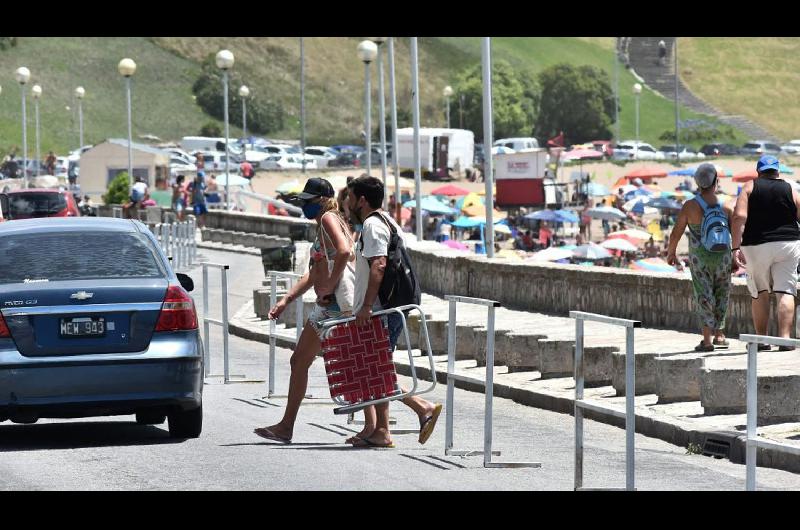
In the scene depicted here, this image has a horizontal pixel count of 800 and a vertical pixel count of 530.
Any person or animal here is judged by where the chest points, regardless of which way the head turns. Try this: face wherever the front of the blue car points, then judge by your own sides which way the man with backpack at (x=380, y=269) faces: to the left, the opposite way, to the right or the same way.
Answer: to the left

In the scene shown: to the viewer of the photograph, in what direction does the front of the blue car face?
facing away from the viewer

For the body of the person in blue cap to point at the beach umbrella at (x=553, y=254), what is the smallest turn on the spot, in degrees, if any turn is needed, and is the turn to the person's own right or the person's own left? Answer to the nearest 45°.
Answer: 0° — they already face it

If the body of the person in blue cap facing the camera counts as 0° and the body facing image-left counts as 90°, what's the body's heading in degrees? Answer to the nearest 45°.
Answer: approximately 180°

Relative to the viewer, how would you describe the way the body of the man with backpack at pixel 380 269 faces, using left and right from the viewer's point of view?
facing to the left of the viewer

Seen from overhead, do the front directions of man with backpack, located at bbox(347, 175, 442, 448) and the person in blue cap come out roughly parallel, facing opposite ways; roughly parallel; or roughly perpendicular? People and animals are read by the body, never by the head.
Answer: roughly perpendicular

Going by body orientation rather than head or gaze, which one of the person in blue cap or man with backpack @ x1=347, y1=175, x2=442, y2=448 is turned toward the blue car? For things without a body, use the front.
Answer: the man with backpack

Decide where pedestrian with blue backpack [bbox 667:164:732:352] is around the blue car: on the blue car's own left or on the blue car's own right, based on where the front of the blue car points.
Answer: on the blue car's own right

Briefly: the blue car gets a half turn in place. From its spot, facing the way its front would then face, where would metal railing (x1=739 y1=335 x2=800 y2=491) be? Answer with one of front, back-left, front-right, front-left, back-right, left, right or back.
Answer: front-left

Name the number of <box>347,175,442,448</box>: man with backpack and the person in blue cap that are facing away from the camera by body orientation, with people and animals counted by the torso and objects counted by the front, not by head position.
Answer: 1

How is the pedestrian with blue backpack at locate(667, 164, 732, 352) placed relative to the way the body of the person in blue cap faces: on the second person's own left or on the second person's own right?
on the second person's own left

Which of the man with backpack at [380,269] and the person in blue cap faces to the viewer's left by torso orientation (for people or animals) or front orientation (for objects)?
the man with backpack
